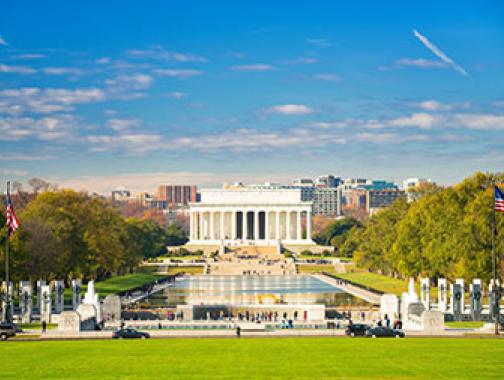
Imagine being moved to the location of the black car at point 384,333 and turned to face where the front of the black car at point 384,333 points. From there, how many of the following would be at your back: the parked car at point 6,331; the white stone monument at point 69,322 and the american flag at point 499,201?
2

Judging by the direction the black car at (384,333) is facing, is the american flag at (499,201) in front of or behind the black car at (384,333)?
in front

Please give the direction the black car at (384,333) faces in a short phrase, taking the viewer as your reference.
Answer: facing to the right of the viewer

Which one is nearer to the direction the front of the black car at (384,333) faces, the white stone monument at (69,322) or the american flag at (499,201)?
the american flag
